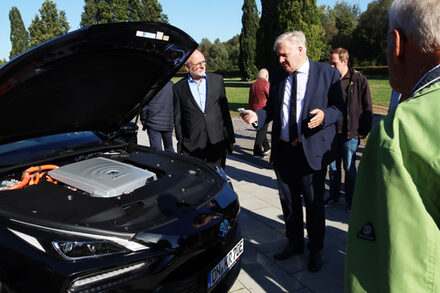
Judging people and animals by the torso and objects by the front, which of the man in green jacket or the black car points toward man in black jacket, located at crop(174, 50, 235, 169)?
the man in green jacket

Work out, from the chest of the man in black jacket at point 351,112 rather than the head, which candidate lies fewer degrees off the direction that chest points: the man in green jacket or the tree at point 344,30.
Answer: the man in green jacket

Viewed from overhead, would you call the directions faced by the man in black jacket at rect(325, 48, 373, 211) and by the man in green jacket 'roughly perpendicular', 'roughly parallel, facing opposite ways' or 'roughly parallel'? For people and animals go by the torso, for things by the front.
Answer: roughly perpendicular

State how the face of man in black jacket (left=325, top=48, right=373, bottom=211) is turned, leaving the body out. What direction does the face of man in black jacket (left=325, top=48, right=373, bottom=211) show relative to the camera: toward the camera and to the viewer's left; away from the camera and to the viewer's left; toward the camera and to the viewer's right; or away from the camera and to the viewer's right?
toward the camera and to the viewer's left

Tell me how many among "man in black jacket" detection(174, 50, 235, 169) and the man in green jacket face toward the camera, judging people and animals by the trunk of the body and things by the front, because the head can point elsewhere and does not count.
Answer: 1

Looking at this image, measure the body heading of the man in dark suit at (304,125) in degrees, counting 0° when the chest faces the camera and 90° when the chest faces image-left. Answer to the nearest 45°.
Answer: approximately 45°

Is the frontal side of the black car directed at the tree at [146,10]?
no

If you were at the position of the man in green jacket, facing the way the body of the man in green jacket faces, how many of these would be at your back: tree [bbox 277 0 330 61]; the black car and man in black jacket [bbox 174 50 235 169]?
0

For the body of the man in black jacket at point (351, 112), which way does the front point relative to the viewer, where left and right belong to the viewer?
facing the viewer and to the left of the viewer

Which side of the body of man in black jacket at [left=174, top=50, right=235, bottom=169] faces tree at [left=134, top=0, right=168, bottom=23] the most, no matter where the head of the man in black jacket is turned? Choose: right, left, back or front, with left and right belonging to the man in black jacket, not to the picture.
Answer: back

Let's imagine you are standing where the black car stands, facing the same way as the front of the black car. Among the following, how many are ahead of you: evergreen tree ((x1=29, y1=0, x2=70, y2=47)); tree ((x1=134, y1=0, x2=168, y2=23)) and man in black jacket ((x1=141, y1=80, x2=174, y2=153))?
0

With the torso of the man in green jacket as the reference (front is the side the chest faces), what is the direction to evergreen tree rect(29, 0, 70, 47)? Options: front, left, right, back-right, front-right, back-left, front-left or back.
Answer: front

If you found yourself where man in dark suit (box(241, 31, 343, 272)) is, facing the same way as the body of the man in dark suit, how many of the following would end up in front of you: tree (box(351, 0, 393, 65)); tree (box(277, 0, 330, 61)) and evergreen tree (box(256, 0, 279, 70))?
0

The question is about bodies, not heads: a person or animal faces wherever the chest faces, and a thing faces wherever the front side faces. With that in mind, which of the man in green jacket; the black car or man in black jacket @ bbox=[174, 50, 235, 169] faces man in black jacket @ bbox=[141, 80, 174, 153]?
the man in green jacket

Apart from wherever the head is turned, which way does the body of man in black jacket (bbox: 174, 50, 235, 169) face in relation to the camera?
toward the camera

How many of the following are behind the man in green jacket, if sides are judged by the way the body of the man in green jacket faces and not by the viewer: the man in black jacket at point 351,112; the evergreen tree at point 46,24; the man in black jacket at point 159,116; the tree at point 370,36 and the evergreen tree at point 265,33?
0

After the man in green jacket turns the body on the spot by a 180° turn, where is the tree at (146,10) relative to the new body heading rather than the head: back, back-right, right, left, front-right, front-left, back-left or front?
back

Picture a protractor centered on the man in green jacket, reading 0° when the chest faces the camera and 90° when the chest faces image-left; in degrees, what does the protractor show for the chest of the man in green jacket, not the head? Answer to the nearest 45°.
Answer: approximately 135°
